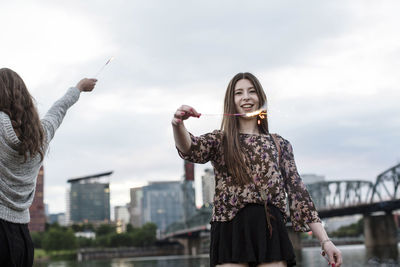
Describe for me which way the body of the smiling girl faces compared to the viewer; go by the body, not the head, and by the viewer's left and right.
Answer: facing the viewer

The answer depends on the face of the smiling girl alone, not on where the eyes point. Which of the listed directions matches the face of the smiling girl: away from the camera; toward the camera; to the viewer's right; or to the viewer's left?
toward the camera
